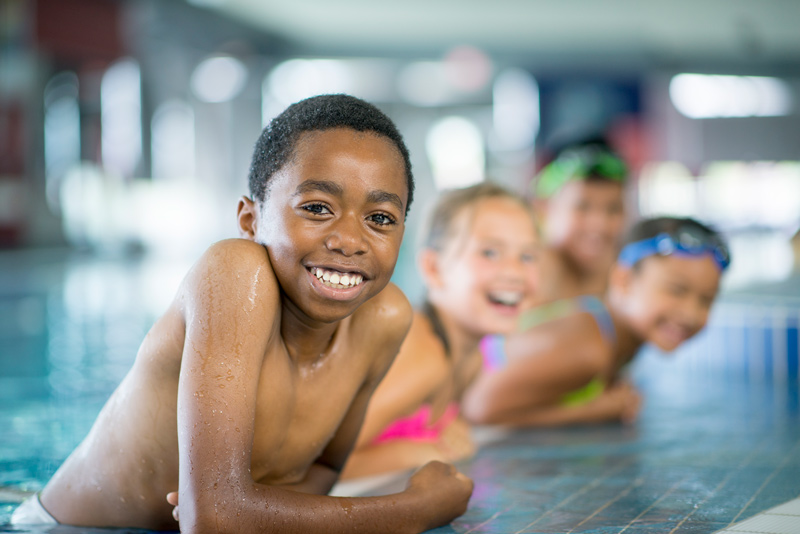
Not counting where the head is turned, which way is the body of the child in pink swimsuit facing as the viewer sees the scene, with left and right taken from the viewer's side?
facing the viewer and to the right of the viewer

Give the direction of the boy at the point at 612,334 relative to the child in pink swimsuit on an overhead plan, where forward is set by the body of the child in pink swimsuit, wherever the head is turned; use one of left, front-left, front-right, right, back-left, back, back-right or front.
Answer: left

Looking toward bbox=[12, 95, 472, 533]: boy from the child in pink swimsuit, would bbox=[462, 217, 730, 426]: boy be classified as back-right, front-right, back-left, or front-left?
back-left

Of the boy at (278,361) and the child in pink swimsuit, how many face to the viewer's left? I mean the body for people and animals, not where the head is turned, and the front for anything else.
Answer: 0

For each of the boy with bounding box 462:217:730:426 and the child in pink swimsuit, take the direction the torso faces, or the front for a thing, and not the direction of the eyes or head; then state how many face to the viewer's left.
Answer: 0

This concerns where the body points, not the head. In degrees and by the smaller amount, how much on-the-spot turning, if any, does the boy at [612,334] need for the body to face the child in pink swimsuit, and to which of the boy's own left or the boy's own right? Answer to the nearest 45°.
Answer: approximately 90° to the boy's own right

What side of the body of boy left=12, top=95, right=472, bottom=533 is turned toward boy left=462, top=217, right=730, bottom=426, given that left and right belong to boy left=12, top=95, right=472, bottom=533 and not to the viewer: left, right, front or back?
left

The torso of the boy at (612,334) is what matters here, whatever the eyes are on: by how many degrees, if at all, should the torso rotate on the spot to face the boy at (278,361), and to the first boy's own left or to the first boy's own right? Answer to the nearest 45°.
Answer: approximately 45° to the first boy's own right
